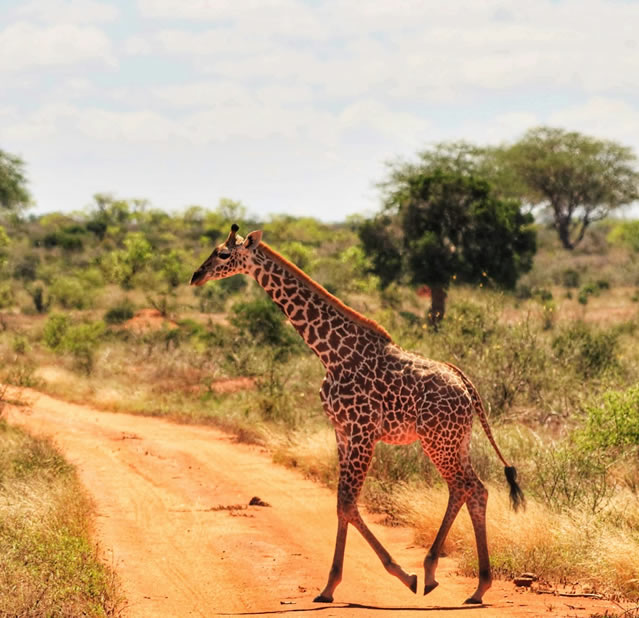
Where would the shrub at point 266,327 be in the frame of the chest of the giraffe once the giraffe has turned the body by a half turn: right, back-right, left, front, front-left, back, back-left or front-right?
left

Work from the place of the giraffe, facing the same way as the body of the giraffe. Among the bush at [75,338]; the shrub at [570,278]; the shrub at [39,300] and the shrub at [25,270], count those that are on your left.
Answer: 0

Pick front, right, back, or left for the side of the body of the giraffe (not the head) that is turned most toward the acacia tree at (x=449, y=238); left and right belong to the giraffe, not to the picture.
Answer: right

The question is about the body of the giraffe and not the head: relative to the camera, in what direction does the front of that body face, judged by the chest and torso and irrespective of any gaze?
to the viewer's left

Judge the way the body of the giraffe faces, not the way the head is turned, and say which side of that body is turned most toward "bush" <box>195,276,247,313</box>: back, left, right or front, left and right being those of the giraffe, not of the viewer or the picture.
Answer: right

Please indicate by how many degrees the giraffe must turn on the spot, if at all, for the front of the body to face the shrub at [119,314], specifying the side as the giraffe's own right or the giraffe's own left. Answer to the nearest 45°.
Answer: approximately 90° to the giraffe's own right

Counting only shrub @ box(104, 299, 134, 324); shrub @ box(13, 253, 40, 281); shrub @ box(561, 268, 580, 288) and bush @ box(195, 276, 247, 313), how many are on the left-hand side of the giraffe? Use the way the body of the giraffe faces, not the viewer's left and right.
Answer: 0

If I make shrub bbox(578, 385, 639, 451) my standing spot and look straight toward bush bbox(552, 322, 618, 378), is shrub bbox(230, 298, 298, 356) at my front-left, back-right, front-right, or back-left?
front-left

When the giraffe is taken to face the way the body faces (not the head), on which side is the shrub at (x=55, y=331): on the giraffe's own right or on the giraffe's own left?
on the giraffe's own right

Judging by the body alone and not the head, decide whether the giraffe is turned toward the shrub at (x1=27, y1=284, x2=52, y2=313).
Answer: no

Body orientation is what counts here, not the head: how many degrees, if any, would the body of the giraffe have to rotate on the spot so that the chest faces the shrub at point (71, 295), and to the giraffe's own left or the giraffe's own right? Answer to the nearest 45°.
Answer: approximately 90° to the giraffe's own right

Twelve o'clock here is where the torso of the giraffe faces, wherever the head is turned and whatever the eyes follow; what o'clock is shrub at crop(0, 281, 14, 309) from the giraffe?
The shrub is roughly at 2 o'clock from the giraffe.

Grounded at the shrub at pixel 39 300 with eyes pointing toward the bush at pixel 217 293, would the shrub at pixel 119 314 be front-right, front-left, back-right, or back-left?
front-right
